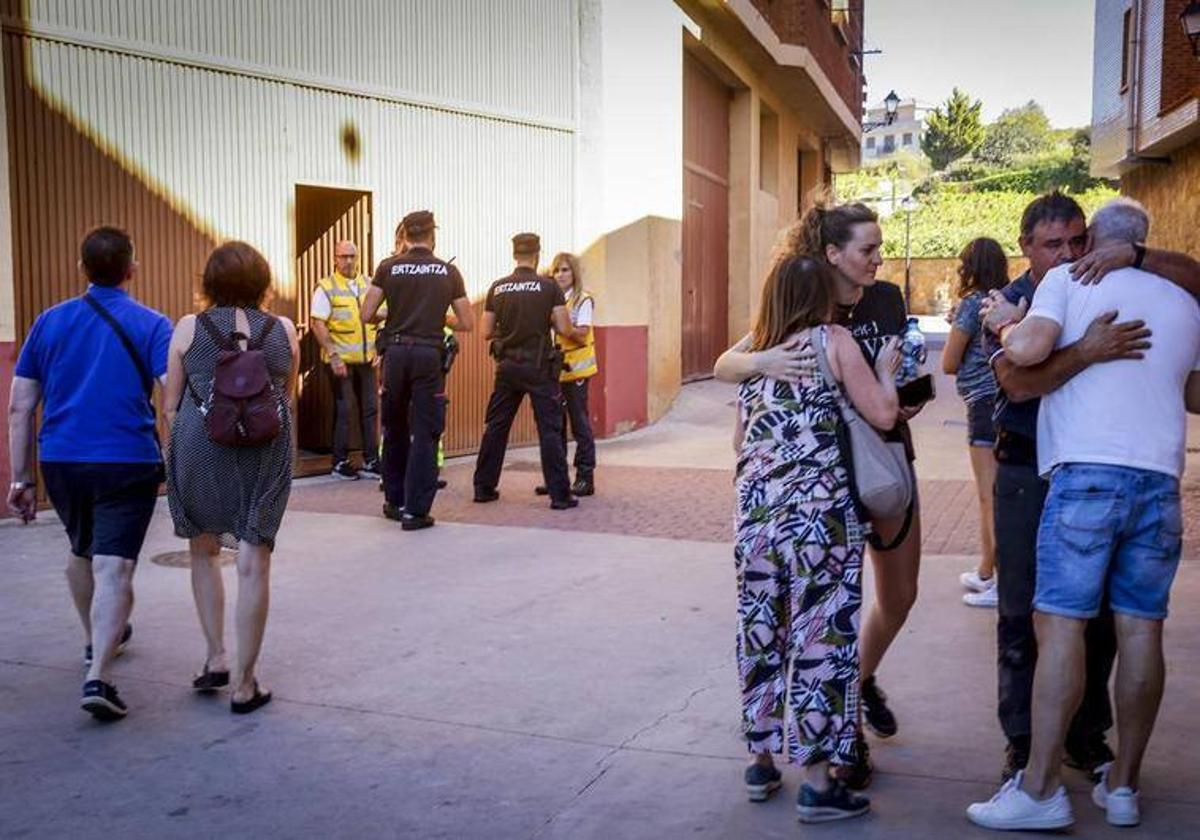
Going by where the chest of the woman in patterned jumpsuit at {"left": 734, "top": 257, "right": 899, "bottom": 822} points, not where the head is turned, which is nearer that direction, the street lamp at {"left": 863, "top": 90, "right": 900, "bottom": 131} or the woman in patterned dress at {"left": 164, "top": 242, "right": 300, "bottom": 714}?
the street lamp

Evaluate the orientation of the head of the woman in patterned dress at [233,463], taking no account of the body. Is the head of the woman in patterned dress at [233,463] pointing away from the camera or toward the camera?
away from the camera

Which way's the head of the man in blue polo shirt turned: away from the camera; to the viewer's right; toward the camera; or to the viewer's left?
away from the camera

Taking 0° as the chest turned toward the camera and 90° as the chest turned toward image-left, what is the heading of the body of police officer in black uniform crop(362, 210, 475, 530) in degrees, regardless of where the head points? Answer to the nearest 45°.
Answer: approximately 180°

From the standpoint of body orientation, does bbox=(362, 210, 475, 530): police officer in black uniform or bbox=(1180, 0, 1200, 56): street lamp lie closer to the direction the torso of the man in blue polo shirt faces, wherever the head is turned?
the police officer in black uniform

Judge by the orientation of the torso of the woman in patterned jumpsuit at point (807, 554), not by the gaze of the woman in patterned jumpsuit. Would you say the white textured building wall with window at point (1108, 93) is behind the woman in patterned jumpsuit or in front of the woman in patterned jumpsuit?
in front

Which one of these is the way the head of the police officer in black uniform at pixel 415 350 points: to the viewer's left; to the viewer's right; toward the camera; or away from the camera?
away from the camera

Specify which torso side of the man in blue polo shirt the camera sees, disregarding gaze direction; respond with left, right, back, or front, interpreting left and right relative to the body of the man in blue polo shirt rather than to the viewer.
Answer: back

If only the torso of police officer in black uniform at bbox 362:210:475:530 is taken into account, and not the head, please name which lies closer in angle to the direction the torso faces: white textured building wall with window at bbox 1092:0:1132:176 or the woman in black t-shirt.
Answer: the white textured building wall with window

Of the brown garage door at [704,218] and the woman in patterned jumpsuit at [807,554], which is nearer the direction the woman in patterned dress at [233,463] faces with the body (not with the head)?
the brown garage door

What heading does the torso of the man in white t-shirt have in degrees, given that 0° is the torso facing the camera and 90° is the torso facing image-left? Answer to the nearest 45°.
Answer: approximately 135°
